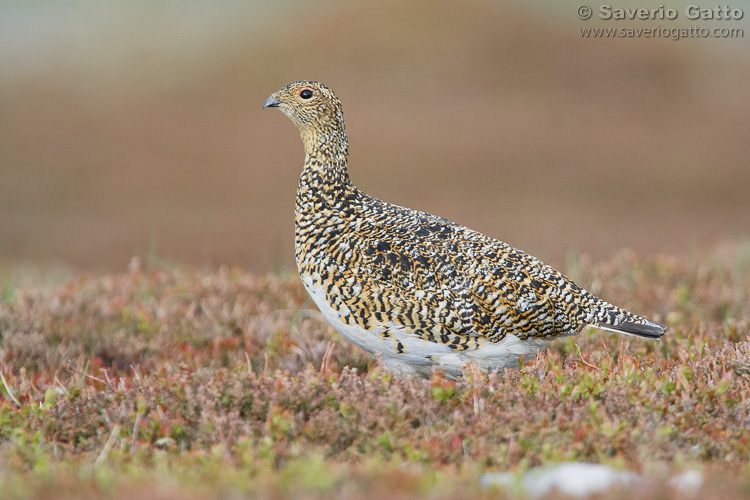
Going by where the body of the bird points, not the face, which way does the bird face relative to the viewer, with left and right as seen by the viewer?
facing to the left of the viewer
